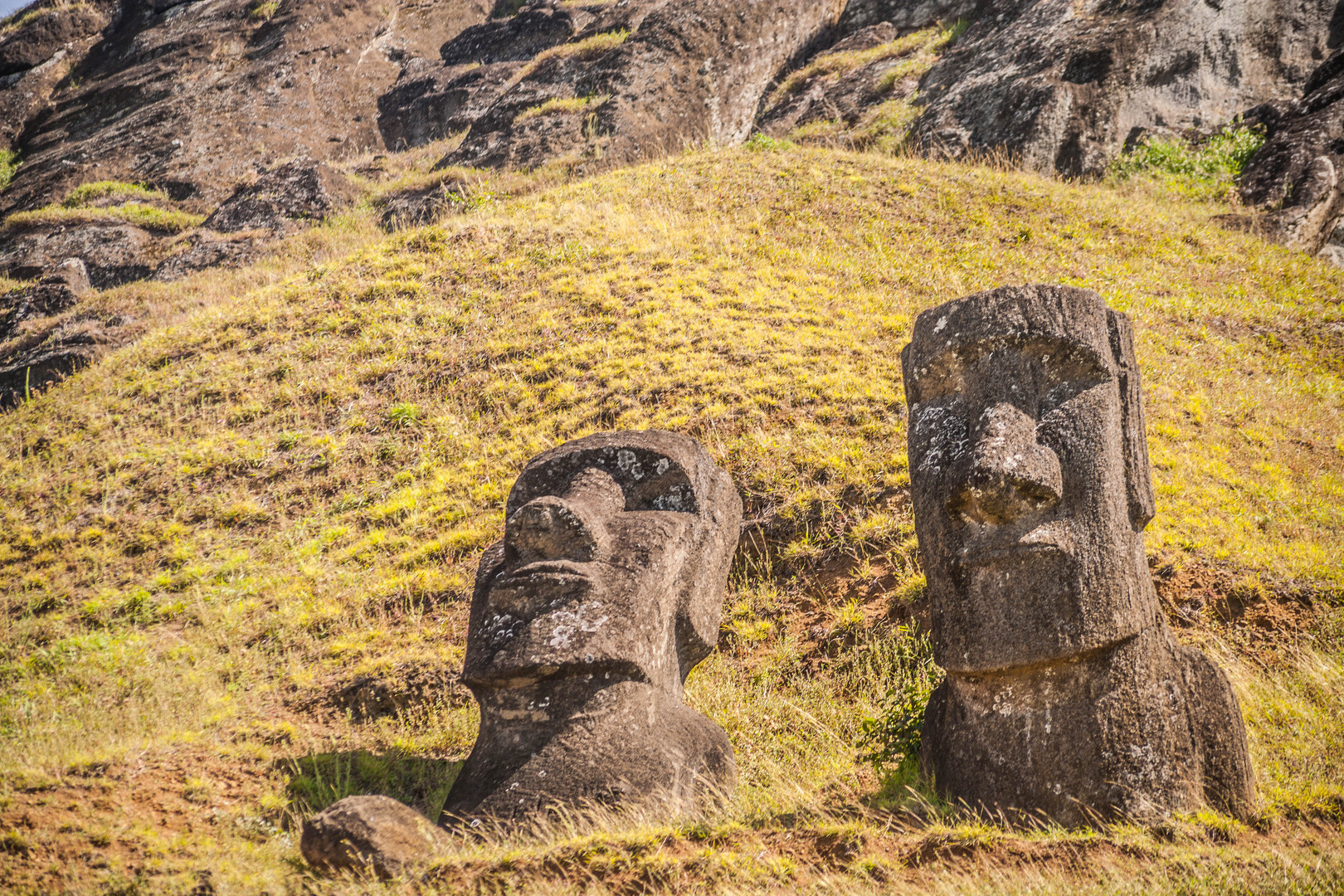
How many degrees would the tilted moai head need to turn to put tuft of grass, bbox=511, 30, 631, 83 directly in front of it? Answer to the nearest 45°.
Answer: approximately 135° to its right

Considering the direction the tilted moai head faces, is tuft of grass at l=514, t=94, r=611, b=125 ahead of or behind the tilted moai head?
behind

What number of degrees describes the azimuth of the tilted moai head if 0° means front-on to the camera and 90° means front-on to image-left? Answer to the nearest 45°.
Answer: approximately 45°

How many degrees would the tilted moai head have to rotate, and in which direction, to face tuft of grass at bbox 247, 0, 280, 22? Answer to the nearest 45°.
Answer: approximately 135° to its right

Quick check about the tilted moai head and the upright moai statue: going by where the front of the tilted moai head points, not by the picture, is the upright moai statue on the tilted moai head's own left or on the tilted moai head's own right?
on the tilted moai head's own left

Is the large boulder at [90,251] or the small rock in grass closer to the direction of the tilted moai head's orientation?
the small rock in grass

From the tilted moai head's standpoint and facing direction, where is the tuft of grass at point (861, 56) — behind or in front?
behind

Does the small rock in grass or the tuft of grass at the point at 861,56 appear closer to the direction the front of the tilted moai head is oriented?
the small rock in grass
